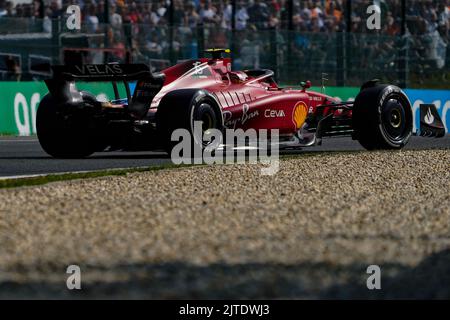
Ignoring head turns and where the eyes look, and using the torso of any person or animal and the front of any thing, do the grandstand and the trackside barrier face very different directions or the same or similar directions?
same or similar directions

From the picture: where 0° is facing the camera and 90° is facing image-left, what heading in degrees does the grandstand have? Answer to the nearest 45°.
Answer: approximately 0°

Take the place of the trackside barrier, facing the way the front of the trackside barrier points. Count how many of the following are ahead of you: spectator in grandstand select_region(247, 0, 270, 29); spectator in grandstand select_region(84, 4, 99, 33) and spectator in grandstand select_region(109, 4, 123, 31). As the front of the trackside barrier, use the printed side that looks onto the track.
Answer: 0

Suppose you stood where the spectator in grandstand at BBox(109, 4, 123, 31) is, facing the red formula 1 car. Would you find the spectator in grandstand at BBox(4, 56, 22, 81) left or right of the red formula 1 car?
right

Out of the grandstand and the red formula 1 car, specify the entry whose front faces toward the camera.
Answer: the grandstand

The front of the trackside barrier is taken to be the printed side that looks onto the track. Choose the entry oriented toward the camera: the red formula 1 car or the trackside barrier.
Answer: the trackside barrier

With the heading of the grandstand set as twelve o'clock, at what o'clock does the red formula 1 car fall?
The red formula 1 car is roughly at 12 o'clock from the grandstand.

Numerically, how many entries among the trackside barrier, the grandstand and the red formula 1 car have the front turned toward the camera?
2

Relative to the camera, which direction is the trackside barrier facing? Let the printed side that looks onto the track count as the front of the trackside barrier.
toward the camera

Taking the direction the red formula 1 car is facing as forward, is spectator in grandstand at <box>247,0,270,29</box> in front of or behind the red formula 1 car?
in front

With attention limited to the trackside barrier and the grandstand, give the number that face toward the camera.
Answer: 2

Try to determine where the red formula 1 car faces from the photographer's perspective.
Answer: facing away from the viewer and to the right of the viewer
